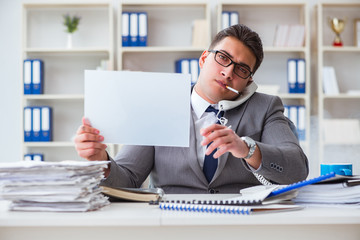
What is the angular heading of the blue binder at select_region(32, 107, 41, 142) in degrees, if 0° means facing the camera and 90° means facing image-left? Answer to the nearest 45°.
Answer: approximately 0°

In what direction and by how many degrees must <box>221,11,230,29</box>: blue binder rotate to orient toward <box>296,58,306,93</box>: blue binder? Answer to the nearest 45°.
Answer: approximately 90° to its left

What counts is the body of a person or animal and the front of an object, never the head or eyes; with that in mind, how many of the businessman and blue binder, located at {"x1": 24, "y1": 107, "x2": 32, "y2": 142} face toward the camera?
2

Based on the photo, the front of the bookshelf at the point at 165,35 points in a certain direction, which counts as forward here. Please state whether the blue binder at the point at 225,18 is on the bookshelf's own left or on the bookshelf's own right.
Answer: on the bookshelf's own left

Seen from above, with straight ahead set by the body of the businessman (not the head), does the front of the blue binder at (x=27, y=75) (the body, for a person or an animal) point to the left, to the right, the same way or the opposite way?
the same way

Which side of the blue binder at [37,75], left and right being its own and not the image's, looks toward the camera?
front

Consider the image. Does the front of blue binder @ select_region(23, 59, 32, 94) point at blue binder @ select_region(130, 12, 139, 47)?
no

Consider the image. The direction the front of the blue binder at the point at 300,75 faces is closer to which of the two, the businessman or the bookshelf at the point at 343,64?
the businessman

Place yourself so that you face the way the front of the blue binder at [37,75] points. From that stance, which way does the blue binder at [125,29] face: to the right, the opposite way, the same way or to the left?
the same way

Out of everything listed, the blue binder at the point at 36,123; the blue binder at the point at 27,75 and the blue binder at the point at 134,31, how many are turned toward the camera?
3

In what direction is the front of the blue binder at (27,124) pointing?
toward the camera

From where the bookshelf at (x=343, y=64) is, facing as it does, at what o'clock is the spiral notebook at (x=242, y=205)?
The spiral notebook is roughly at 12 o'clock from the bookshelf.

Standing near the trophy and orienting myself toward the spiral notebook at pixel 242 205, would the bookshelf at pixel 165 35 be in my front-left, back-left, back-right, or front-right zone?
front-right

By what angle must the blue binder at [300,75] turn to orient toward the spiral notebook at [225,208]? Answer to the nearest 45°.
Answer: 0° — it already faces it
